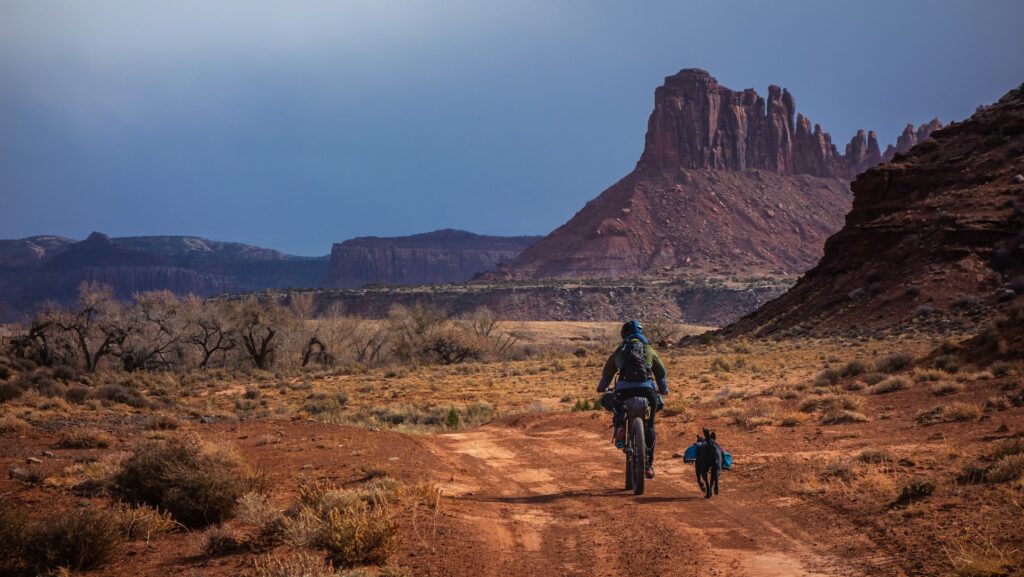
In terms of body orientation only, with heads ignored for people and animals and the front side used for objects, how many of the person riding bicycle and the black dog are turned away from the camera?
2

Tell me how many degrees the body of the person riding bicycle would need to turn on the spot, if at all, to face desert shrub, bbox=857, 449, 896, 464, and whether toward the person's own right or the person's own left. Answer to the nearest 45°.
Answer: approximately 90° to the person's own right

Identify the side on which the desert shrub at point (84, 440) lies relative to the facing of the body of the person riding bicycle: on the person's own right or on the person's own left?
on the person's own left

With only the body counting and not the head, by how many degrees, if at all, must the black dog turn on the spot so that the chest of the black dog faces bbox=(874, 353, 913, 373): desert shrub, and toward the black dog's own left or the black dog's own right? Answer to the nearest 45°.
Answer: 0° — it already faces it

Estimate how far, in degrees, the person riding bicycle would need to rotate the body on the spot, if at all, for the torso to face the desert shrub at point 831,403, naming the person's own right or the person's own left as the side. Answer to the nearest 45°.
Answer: approximately 45° to the person's own right

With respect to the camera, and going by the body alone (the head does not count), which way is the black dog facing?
away from the camera

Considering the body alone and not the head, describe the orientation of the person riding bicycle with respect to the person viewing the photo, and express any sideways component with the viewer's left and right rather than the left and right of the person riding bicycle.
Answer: facing away from the viewer

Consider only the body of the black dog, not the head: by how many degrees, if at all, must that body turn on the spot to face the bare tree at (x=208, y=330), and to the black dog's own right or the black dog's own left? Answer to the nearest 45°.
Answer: approximately 45° to the black dog's own left
